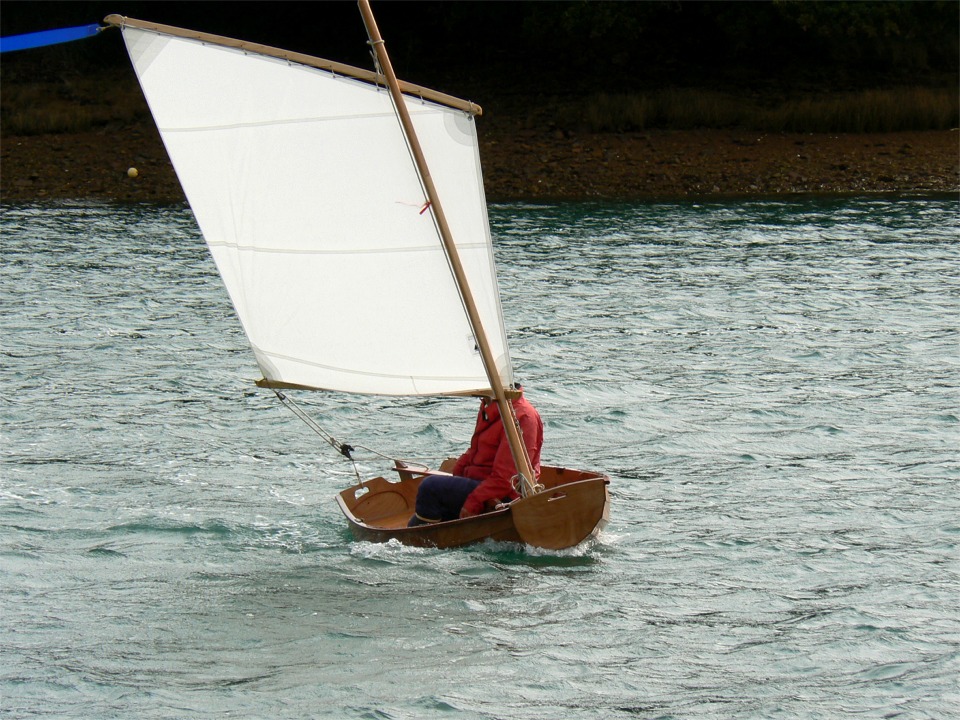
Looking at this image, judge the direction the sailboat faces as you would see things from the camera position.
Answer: facing the viewer and to the right of the viewer
